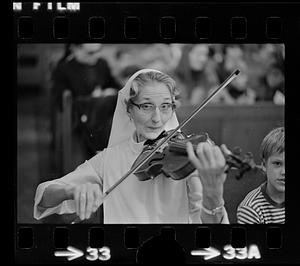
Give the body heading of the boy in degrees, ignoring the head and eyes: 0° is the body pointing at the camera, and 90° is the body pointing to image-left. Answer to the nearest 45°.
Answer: approximately 315°
